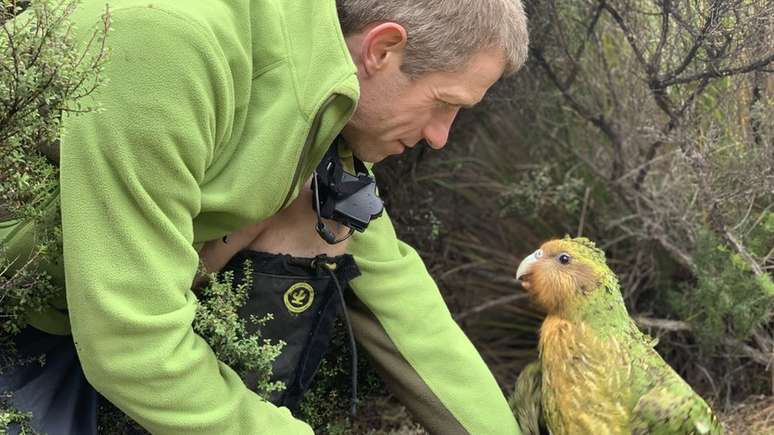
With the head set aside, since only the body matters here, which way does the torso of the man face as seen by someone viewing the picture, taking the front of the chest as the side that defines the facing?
to the viewer's right

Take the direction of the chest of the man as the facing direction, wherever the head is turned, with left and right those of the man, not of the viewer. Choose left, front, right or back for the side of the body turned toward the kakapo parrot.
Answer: front

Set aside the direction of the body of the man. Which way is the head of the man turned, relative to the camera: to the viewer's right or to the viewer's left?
to the viewer's right

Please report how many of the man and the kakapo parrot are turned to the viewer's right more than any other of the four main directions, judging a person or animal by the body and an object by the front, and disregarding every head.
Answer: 1

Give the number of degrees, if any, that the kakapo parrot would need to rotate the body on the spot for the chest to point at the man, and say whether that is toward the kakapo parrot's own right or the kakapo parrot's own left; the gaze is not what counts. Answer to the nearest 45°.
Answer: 0° — it already faces them

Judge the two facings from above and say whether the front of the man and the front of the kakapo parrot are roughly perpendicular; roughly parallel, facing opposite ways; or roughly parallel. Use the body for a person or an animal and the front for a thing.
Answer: roughly parallel, facing opposite ways

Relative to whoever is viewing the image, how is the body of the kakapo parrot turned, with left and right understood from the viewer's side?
facing the viewer and to the left of the viewer
